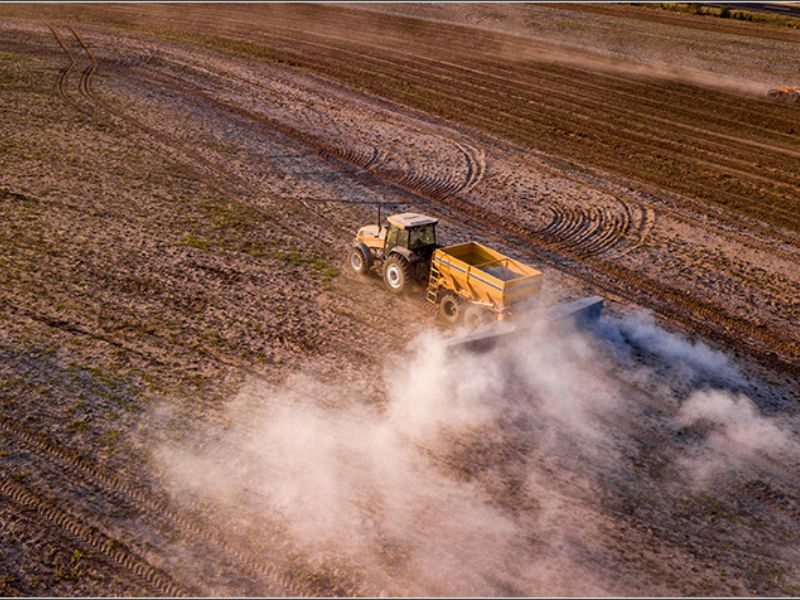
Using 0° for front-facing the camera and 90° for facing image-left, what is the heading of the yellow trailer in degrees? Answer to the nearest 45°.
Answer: approximately 135°
